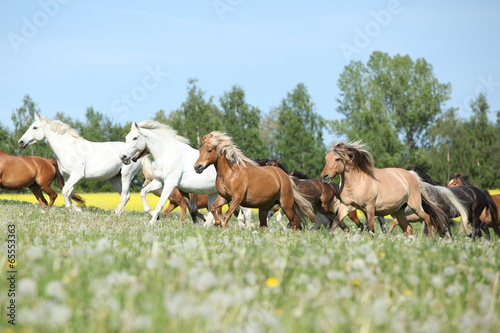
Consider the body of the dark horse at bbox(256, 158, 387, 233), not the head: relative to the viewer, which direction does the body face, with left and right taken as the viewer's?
facing to the left of the viewer

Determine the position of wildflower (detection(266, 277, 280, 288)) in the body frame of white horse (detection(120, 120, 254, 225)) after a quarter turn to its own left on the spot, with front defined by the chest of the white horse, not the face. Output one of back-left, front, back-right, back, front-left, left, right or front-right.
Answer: front

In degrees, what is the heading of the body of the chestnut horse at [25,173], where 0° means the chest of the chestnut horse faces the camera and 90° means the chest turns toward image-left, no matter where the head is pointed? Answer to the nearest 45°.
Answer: approximately 90°

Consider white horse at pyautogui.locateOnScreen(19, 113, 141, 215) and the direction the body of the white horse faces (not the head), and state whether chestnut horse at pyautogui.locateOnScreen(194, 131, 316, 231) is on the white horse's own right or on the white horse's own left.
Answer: on the white horse's own left

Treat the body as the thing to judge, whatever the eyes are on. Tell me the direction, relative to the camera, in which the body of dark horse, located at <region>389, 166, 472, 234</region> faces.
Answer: to the viewer's left

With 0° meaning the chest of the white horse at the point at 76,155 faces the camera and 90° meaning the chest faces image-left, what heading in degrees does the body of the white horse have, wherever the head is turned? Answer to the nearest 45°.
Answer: approximately 90°

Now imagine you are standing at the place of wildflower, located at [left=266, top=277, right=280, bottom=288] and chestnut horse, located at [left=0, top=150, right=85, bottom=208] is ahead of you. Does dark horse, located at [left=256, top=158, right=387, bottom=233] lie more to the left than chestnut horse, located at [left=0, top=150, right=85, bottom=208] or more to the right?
right

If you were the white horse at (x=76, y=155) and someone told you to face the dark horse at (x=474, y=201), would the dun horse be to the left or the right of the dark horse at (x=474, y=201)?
right

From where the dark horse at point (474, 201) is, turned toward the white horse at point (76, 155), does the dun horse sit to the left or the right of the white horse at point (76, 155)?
left

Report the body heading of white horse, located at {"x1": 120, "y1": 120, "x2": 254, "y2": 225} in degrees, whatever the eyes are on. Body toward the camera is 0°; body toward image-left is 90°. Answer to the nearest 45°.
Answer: approximately 90°

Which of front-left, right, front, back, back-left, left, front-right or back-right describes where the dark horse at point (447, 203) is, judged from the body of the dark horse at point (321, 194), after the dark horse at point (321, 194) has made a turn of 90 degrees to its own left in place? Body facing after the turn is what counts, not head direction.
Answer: left

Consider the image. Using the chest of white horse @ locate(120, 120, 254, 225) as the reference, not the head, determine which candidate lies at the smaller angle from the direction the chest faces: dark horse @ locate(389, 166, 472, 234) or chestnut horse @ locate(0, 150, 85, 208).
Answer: the chestnut horse
